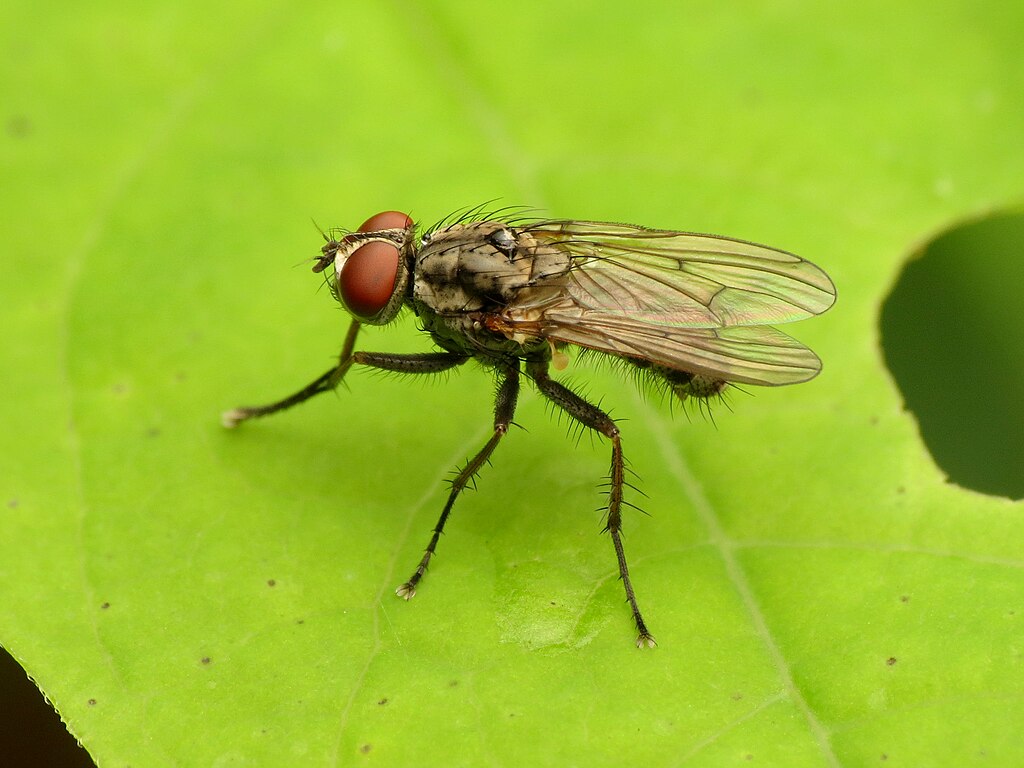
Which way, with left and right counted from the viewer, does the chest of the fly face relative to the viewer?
facing to the left of the viewer
